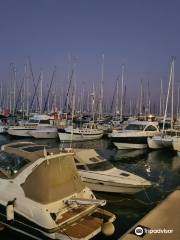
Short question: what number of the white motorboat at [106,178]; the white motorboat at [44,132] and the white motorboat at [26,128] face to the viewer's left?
2

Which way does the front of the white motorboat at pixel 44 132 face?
to the viewer's left

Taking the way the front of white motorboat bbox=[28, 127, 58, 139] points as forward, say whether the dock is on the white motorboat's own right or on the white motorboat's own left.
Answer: on the white motorboat's own left

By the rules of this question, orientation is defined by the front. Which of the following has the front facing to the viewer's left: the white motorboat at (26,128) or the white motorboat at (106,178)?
the white motorboat at (26,128)

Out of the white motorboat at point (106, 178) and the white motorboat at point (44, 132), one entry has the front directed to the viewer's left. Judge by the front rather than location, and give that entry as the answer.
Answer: the white motorboat at point (44, 132)

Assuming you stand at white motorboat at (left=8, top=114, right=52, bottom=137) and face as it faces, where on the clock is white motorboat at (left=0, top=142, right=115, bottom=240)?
white motorboat at (left=0, top=142, right=115, bottom=240) is roughly at 9 o'clock from white motorboat at (left=8, top=114, right=52, bottom=137).

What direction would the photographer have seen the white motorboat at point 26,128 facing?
facing to the left of the viewer

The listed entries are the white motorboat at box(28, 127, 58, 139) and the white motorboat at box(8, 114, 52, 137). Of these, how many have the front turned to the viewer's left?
2

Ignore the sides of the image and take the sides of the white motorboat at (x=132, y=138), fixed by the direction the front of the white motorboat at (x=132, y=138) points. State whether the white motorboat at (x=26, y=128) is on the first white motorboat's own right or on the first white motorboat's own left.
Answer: on the first white motorboat's own right

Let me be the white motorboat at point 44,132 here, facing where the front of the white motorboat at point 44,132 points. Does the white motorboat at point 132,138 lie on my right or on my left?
on my left

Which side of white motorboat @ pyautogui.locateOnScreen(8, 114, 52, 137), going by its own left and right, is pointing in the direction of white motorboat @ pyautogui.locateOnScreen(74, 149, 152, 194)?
left
